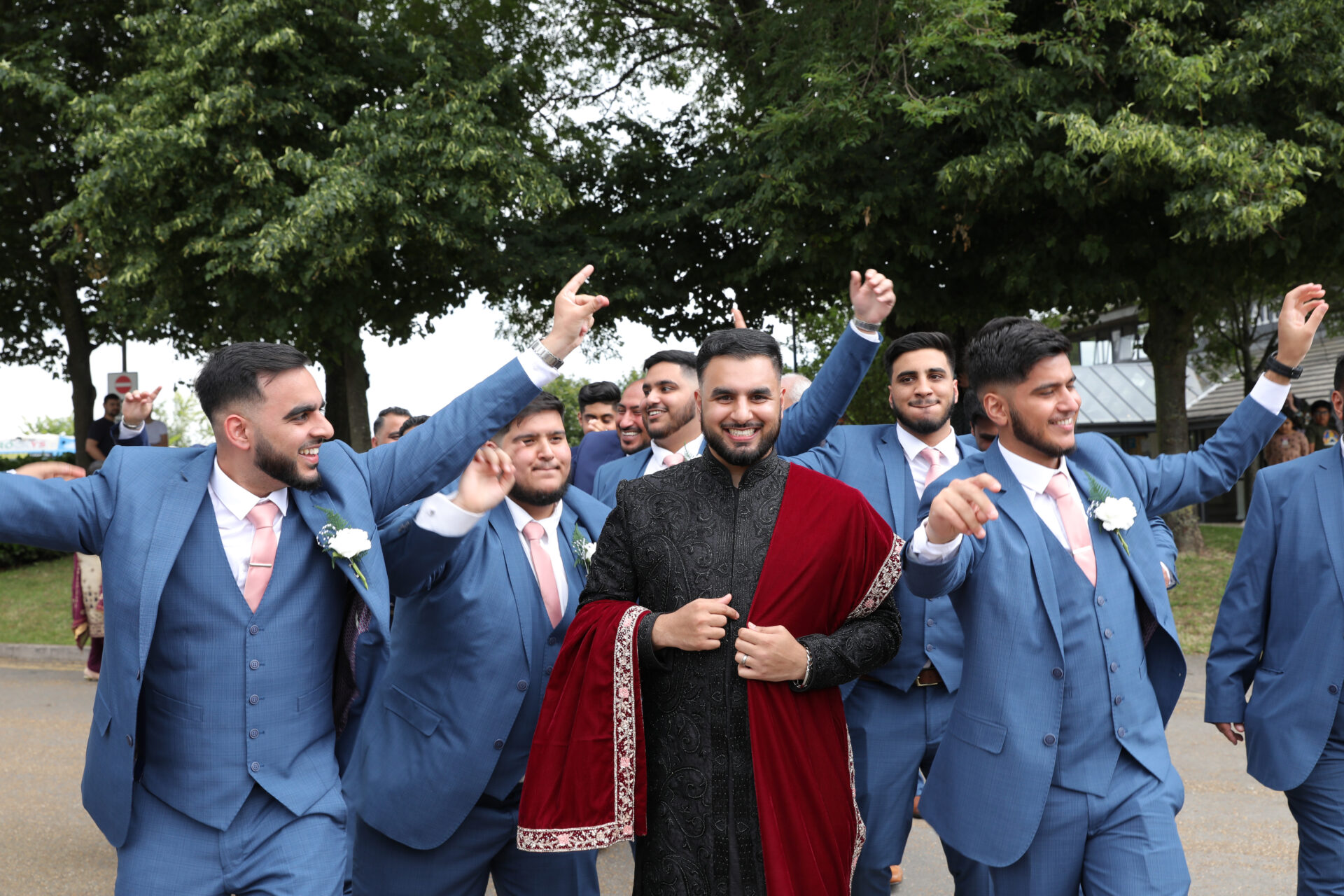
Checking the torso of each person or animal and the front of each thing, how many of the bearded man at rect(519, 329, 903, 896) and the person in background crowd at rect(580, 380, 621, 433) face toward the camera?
2

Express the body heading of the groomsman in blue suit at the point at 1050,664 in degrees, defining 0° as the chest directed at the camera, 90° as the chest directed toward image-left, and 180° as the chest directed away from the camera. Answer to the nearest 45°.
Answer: approximately 315°

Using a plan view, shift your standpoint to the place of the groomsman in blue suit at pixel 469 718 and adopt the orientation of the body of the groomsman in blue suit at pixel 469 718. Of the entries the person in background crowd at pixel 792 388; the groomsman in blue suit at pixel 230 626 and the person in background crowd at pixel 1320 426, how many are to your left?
2

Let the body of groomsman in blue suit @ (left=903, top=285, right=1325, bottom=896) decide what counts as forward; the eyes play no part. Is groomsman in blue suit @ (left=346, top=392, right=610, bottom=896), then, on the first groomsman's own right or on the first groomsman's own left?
on the first groomsman's own right

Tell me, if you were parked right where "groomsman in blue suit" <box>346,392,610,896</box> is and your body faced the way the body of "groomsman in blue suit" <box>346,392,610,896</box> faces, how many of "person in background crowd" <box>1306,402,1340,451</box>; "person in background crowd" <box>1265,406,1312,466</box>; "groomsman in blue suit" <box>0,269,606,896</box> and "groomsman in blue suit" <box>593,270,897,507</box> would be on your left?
3

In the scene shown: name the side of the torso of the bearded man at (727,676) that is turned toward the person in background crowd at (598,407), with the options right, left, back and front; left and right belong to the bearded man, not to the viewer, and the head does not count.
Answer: back

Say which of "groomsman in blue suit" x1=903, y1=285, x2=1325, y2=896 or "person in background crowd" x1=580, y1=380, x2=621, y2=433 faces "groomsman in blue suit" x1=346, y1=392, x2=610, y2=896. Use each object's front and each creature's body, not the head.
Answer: the person in background crowd

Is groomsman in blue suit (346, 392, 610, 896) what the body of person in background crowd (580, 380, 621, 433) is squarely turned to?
yes
